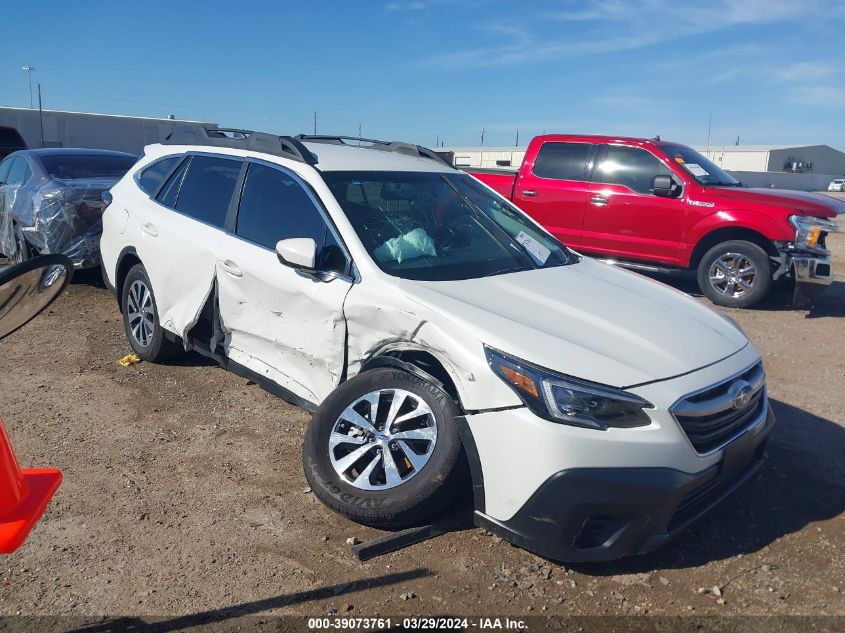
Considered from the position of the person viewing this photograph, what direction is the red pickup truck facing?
facing the viewer and to the right of the viewer

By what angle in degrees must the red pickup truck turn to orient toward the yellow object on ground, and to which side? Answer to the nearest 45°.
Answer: approximately 90° to its right

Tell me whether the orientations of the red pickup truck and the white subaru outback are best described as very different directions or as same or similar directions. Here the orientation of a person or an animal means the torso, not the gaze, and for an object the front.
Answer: same or similar directions

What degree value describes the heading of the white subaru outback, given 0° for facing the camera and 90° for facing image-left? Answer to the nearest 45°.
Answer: approximately 315°

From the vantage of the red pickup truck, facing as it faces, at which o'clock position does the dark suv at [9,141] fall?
The dark suv is roughly at 5 o'clock from the red pickup truck.

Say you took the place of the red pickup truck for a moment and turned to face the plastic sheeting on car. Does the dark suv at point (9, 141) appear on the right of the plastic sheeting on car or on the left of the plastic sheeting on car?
right

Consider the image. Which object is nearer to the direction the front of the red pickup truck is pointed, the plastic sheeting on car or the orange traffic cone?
the orange traffic cone

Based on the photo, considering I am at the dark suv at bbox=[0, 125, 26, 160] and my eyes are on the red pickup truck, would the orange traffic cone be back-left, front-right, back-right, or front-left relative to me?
front-right

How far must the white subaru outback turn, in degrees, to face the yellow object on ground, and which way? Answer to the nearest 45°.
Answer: approximately 180°

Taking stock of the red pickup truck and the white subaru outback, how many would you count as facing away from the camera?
0

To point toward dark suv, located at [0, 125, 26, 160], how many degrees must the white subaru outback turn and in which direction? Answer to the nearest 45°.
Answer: approximately 180°

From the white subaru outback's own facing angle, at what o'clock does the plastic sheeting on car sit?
The plastic sheeting on car is roughly at 6 o'clock from the white subaru outback.
